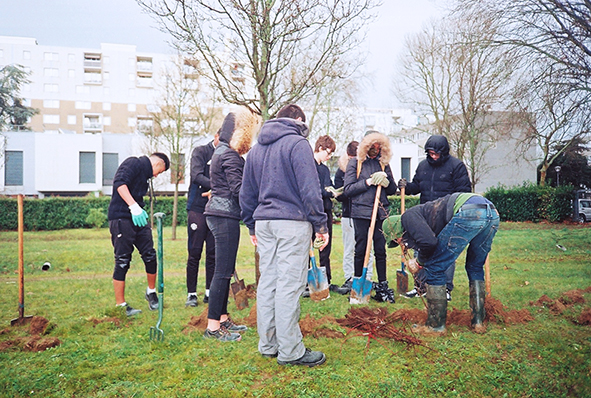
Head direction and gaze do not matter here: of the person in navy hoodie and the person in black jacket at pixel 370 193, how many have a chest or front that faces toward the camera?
1

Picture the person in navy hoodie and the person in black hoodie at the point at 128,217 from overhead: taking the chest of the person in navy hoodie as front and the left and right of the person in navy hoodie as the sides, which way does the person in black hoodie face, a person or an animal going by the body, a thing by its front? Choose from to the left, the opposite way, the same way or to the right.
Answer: to the right

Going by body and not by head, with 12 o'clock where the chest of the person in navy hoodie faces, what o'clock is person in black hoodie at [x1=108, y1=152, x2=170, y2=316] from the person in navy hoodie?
The person in black hoodie is roughly at 9 o'clock from the person in navy hoodie.

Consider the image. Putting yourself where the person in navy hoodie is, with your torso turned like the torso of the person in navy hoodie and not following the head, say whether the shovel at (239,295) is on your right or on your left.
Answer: on your left

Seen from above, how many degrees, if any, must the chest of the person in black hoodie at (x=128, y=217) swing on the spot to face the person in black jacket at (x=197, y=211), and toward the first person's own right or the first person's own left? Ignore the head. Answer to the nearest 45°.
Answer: approximately 45° to the first person's own left

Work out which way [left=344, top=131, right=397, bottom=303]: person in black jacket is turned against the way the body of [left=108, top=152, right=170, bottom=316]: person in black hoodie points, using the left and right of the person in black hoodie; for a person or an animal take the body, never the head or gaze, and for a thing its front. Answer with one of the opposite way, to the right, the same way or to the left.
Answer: to the right

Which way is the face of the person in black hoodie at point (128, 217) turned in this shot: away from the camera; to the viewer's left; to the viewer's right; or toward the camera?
to the viewer's right
